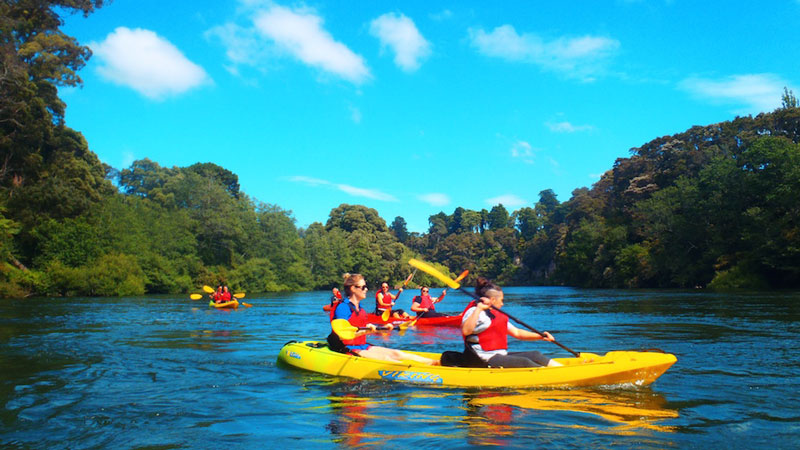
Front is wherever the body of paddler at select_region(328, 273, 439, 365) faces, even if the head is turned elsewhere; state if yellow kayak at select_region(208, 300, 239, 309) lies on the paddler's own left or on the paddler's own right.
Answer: on the paddler's own left

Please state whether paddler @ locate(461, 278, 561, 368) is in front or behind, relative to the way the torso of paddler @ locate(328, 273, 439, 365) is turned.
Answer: in front

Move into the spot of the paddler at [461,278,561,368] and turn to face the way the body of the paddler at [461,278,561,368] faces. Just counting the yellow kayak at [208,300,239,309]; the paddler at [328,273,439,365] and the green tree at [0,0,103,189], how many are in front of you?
0

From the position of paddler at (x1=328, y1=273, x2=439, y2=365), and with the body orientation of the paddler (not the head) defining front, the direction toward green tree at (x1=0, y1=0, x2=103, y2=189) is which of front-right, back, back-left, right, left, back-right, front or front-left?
back-left

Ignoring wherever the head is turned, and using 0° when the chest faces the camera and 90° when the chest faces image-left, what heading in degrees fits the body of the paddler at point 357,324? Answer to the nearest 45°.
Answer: approximately 270°

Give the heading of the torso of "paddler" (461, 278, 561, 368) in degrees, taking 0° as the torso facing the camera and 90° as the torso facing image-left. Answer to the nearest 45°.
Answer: approximately 270°

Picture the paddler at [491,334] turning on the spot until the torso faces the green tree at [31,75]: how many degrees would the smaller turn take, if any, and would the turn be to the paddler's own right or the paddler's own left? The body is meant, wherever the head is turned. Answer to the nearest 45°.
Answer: approximately 135° to the paddler's own left

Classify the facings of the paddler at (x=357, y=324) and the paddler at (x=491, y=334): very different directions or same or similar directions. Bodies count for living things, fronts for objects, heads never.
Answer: same or similar directions

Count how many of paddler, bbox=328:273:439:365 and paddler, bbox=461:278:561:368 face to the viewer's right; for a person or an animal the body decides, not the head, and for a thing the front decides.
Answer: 2

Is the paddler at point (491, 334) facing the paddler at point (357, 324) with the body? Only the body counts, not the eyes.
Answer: no
